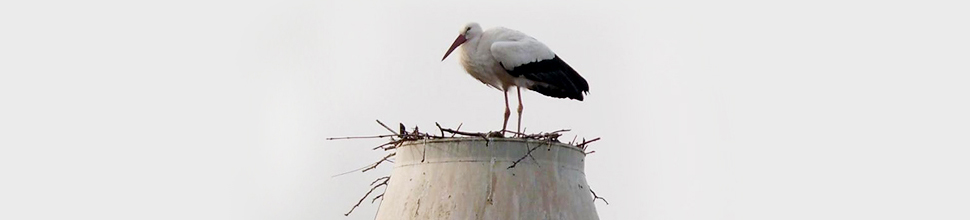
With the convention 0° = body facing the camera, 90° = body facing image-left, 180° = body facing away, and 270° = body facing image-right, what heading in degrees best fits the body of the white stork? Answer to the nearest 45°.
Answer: approximately 90°
